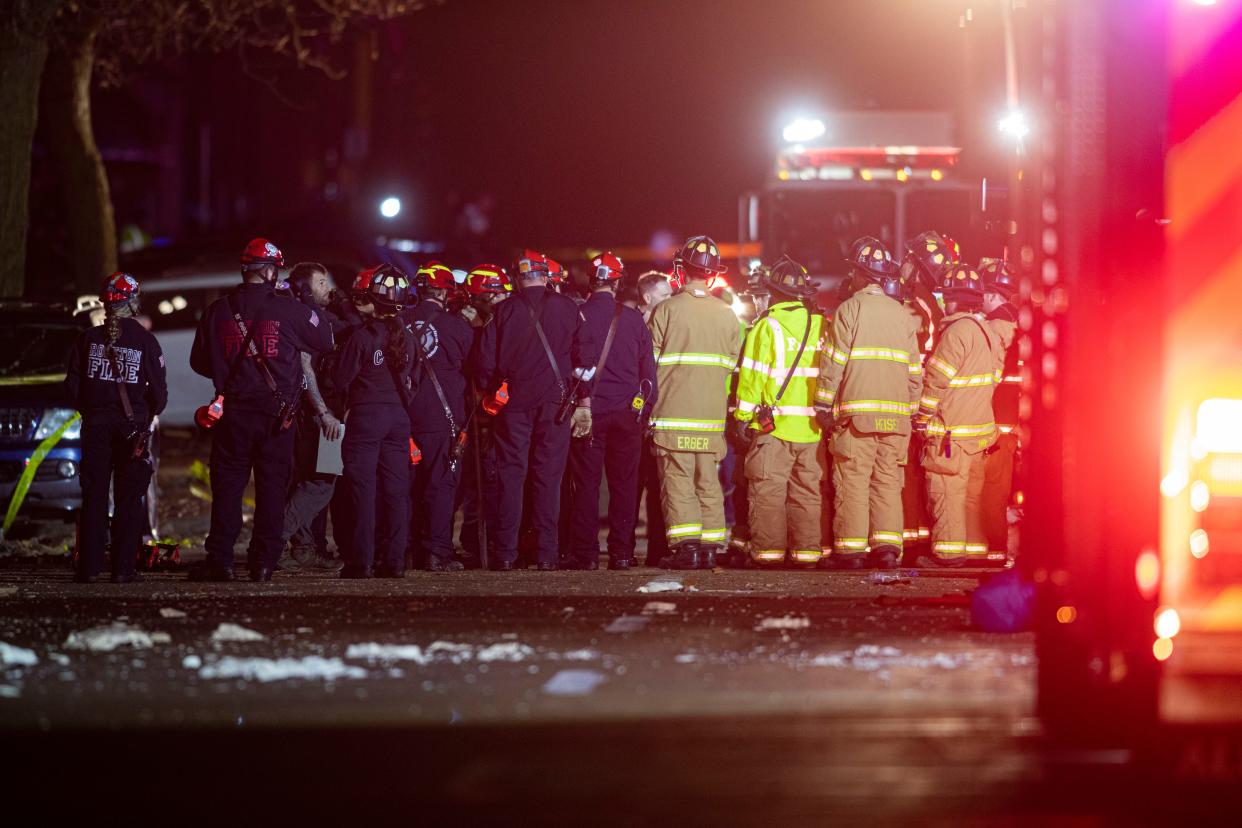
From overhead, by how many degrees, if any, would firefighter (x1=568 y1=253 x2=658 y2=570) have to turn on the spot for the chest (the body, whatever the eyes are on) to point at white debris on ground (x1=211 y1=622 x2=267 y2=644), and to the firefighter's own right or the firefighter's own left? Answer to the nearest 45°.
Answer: approximately 135° to the firefighter's own left

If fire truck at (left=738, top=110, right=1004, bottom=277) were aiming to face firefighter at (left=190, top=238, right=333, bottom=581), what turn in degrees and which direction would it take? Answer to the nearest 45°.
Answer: approximately 45° to its right

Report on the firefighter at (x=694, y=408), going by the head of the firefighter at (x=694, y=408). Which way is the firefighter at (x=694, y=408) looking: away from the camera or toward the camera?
away from the camera

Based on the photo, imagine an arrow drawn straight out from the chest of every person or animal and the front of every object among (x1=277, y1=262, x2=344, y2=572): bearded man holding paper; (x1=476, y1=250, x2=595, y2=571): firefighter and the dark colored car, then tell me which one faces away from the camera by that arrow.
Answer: (x1=476, y1=250, x2=595, y2=571): firefighter

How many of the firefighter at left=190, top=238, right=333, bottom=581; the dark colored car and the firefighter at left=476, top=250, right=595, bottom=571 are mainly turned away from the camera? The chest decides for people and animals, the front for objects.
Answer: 2

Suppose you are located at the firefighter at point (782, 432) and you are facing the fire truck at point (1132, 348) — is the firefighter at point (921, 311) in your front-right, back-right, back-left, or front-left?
back-left

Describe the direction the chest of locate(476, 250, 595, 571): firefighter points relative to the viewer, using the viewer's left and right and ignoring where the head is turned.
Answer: facing away from the viewer

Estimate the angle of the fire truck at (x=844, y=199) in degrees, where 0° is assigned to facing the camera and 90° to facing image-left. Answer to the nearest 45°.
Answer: approximately 0°

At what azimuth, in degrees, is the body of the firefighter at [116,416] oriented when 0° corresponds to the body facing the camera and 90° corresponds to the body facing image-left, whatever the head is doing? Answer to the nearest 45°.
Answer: approximately 180°

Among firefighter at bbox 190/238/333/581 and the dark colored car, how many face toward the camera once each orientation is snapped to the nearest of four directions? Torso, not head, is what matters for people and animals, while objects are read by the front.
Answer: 1

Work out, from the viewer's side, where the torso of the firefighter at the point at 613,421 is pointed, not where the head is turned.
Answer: away from the camera

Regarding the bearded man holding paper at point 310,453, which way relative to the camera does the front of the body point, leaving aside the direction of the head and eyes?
to the viewer's right

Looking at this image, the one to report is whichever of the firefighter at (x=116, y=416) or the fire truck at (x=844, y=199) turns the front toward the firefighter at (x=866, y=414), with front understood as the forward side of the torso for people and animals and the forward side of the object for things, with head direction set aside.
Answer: the fire truck

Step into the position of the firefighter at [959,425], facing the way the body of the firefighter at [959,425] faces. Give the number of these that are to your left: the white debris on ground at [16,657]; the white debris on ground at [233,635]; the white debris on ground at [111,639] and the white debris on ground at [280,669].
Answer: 4

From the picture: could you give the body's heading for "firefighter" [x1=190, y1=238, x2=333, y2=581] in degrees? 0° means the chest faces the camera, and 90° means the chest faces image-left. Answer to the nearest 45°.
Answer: approximately 180°
